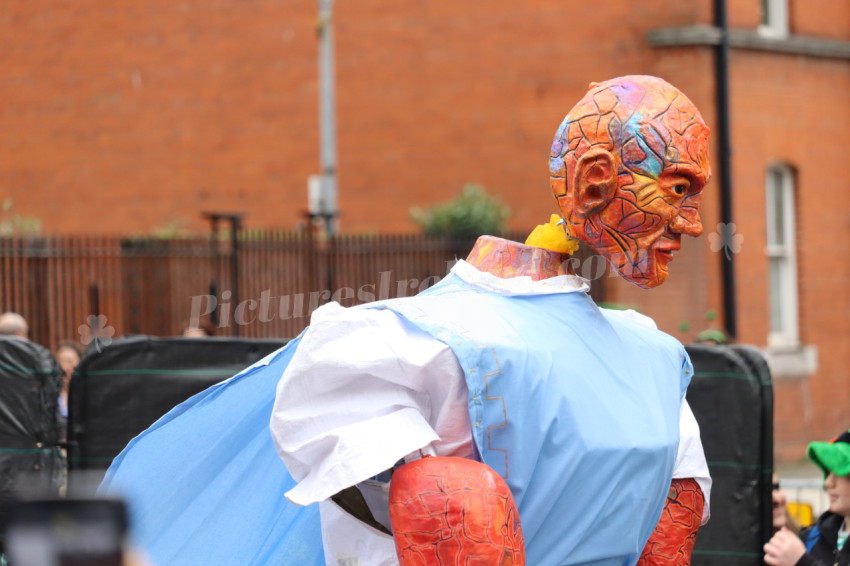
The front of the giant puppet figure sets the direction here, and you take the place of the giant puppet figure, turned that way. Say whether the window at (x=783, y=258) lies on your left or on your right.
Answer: on your left

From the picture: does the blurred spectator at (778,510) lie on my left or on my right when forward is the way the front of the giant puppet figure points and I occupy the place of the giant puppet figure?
on my left

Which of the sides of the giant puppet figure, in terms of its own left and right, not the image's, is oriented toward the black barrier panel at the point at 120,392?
back

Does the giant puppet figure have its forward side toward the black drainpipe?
no

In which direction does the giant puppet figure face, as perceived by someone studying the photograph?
facing the viewer and to the right of the viewer

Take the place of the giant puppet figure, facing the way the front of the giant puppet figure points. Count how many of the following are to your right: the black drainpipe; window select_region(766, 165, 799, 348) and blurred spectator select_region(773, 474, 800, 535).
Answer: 0

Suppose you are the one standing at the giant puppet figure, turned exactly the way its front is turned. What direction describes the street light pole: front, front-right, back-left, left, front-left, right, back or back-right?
back-left

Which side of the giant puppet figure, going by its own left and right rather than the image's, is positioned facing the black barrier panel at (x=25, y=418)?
back

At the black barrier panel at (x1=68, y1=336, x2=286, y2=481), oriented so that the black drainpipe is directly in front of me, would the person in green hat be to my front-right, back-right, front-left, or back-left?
front-right
